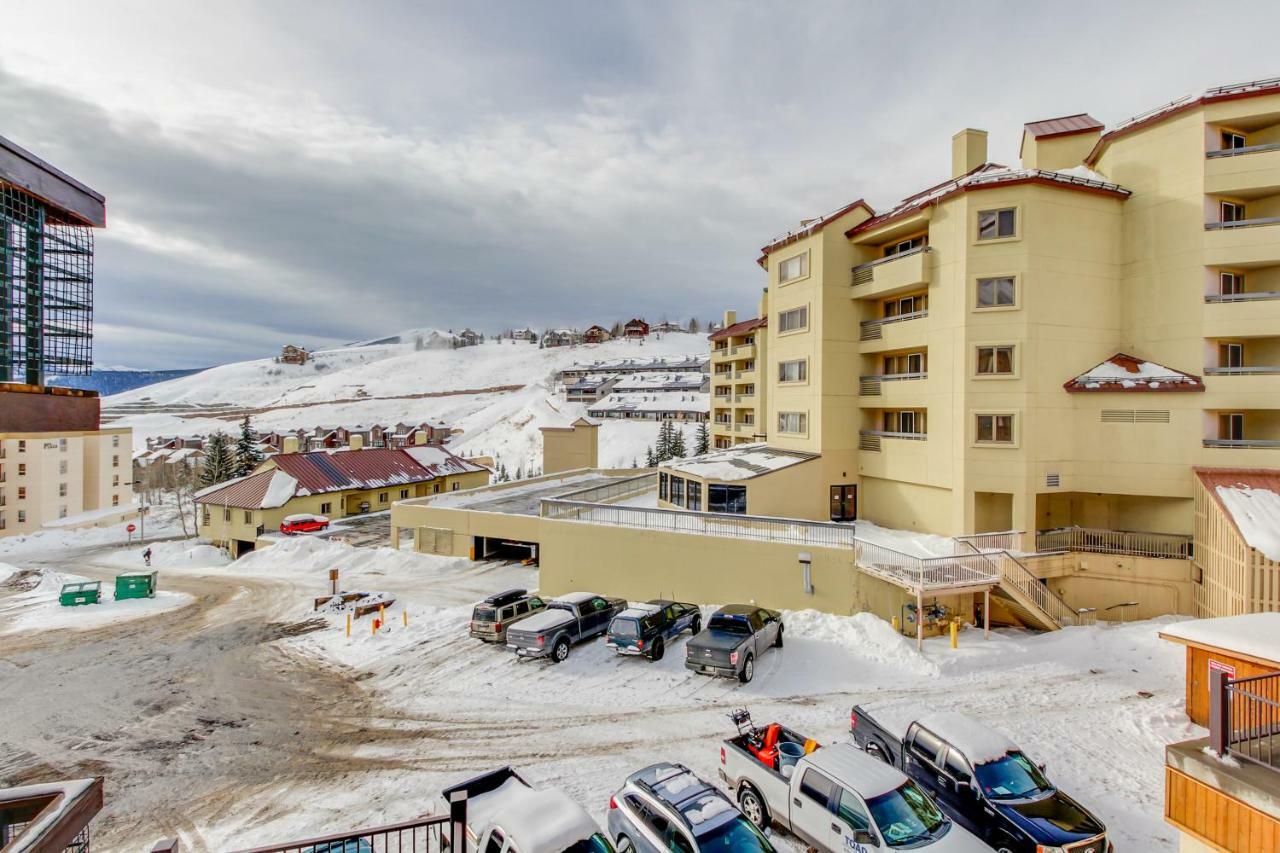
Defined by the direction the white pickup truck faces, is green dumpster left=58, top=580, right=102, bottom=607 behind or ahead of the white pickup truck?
behind

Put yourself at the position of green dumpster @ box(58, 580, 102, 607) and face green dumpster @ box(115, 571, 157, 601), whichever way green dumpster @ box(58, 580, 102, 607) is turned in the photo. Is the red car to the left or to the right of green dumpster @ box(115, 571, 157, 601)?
left

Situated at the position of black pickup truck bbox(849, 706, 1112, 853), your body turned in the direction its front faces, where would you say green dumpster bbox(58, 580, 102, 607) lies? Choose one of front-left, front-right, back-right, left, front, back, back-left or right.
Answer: back-right

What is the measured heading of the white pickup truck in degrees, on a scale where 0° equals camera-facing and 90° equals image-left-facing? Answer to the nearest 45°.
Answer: approximately 315°

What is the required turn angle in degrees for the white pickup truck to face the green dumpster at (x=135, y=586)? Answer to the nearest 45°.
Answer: approximately 135° to its right

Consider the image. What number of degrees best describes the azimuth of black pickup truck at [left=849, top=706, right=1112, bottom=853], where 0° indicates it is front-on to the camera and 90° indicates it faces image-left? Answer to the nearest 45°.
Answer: approximately 315°

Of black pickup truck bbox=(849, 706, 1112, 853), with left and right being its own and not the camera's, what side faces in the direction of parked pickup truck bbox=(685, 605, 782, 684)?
back

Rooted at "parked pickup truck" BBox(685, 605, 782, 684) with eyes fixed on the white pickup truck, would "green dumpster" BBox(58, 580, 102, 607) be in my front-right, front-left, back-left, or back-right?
back-right

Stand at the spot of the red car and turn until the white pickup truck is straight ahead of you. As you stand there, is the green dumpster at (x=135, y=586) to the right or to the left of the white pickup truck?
right

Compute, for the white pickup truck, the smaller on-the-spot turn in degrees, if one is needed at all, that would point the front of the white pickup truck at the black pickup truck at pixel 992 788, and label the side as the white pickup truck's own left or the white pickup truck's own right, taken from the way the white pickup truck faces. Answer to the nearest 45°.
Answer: approximately 90° to the white pickup truck's own left

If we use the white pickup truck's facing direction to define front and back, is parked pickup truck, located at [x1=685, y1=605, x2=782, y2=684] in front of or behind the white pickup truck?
behind

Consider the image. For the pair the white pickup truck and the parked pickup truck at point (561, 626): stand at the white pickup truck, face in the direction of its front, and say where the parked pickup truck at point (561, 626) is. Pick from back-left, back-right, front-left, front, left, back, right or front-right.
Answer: back
